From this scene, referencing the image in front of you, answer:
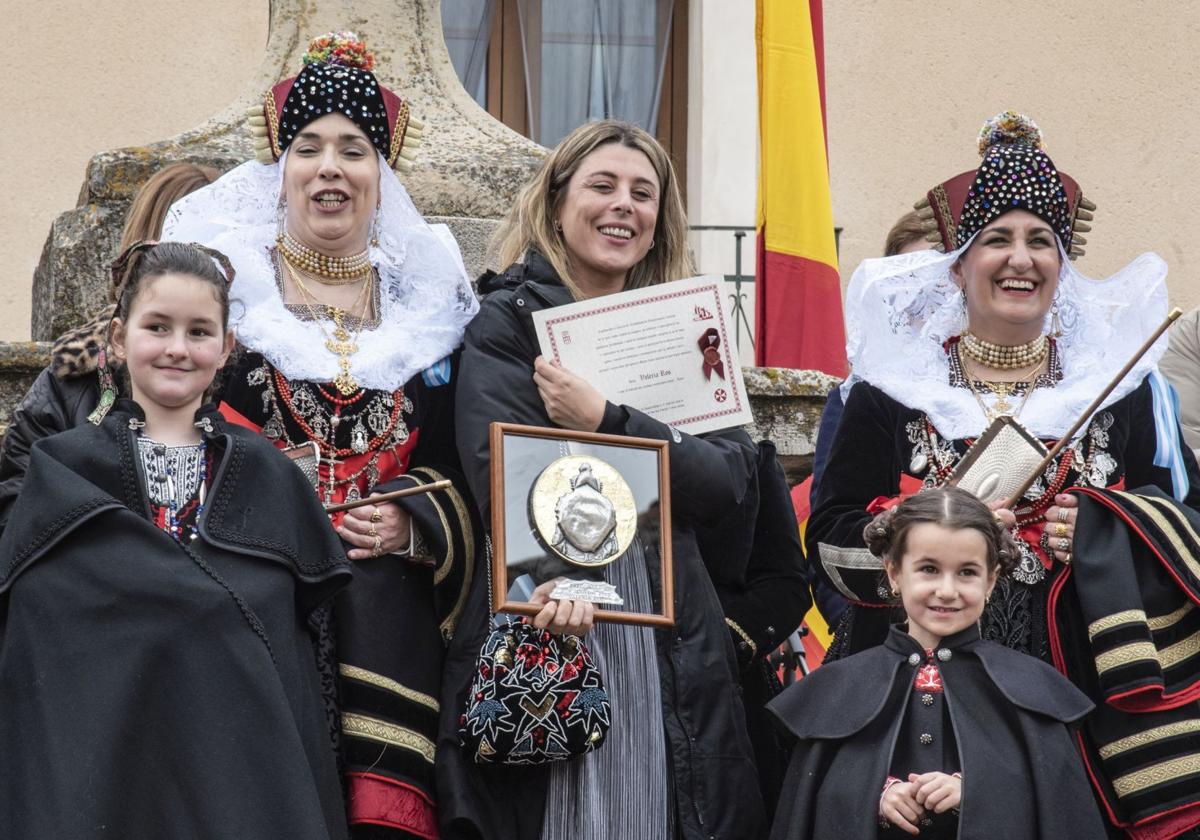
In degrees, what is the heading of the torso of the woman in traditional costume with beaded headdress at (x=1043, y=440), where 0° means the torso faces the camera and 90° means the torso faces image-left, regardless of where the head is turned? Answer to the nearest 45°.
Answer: approximately 0°

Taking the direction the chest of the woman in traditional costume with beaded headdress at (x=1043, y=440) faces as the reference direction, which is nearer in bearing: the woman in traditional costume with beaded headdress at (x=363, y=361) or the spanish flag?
the woman in traditional costume with beaded headdress

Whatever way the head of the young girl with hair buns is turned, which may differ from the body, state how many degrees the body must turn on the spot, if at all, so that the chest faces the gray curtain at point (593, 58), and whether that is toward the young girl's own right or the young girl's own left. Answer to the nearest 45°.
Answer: approximately 180°

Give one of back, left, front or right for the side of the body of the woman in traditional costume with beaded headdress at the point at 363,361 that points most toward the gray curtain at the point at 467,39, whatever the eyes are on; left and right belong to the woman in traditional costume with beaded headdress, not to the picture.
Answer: back

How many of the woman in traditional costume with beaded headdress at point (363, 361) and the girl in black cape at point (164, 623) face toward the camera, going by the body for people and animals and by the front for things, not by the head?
2

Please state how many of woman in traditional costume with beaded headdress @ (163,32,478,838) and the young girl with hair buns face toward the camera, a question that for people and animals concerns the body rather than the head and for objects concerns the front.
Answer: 2

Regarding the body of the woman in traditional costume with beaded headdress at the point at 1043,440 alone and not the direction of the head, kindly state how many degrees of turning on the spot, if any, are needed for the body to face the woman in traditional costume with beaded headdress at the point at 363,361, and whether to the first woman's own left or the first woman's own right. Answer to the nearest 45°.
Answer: approximately 90° to the first woman's own right

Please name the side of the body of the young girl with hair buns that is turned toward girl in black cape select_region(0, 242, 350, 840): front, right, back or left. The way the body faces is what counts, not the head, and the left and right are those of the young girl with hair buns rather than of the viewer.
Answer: right
